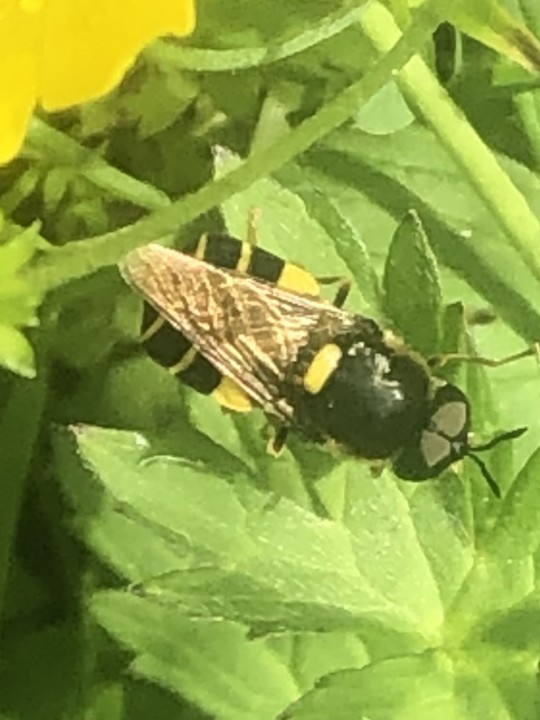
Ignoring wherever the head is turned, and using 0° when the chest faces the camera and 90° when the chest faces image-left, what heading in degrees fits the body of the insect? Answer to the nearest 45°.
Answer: approximately 315°
